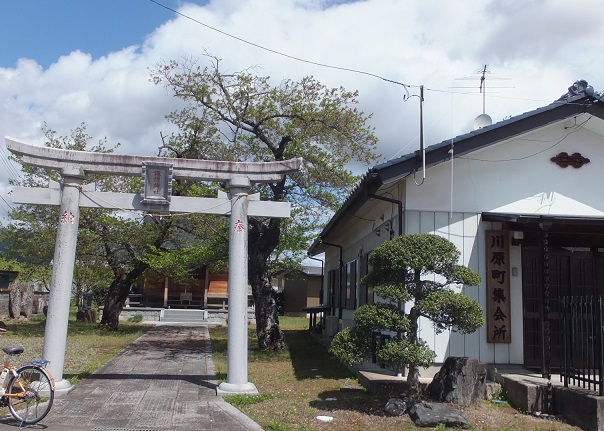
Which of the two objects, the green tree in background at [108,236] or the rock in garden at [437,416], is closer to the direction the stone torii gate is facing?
the rock in garden

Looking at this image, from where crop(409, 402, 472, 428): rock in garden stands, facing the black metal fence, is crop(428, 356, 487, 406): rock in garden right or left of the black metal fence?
left

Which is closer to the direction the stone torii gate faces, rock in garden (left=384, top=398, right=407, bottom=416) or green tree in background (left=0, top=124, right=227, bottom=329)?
the rock in garden

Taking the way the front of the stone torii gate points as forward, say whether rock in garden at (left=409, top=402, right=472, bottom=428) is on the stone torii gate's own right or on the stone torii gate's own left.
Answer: on the stone torii gate's own left

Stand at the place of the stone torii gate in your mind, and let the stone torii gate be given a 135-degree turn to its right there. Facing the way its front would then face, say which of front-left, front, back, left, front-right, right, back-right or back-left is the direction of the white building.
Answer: back-right

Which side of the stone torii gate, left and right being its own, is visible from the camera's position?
front

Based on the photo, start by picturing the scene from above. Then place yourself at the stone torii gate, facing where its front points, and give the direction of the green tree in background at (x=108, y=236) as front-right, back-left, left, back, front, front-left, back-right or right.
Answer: back

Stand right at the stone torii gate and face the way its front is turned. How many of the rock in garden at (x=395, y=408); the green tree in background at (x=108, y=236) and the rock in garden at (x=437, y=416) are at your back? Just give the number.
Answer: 1

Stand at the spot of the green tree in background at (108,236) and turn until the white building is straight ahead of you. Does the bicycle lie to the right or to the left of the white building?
right

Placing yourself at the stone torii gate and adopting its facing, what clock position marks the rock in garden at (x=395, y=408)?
The rock in garden is roughly at 10 o'clock from the stone torii gate.
